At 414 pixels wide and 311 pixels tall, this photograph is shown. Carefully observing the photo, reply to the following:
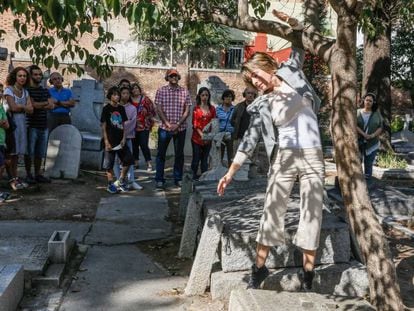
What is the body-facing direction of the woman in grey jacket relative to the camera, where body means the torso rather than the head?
toward the camera

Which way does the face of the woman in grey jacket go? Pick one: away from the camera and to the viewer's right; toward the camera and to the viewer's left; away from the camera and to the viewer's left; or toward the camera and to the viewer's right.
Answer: toward the camera and to the viewer's left

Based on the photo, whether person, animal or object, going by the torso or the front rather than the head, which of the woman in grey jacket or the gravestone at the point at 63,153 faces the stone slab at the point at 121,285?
the gravestone

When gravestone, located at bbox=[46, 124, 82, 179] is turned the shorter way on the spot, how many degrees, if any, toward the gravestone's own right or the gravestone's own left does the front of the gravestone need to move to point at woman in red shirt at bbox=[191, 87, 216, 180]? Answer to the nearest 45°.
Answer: approximately 90° to the gravestone's own left

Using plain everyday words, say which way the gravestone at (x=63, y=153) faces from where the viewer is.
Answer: facing the viewer

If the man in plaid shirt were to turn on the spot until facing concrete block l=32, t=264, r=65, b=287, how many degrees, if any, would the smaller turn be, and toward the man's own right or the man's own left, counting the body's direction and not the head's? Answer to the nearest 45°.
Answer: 0° — they already face it

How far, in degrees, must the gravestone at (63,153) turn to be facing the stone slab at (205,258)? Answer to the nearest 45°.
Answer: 0° — it already faces it

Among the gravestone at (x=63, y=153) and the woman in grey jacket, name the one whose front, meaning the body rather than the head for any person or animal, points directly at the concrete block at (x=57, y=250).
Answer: the gravestone

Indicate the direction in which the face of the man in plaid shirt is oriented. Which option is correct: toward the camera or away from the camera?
toward the camera

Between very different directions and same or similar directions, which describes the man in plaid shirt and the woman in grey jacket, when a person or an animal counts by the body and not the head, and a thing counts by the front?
same or similar directions

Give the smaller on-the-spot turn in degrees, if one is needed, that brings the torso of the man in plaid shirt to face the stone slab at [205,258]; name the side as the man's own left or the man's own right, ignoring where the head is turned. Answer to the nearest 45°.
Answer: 0° — they already face it

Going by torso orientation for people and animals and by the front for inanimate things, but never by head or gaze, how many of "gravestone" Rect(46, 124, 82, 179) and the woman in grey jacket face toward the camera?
2

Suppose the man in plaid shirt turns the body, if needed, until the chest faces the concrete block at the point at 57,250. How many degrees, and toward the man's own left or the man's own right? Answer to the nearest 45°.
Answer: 0° — they already face it

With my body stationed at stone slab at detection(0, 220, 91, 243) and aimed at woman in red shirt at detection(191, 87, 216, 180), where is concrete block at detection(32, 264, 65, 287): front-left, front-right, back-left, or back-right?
back-right

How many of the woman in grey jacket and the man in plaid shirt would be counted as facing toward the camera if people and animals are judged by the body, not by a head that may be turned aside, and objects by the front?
2

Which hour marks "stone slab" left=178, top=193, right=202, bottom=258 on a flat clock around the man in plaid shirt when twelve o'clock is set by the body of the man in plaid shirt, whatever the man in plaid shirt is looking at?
The stone slab is roughly at 12 o'clock from the man in plaid shirt.

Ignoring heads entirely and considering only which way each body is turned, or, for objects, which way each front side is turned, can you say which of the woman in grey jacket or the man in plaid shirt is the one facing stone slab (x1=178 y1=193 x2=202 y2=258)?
the man in plaid shirt
